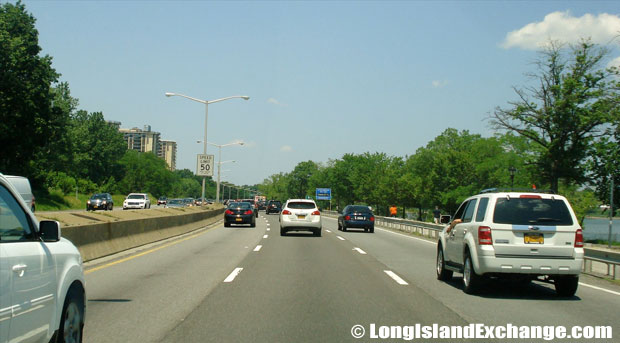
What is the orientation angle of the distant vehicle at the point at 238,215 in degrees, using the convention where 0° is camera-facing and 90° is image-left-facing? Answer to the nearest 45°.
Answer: approximately 180°

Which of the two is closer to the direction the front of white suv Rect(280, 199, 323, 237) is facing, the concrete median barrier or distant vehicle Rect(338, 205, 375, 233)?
the distant vehicle

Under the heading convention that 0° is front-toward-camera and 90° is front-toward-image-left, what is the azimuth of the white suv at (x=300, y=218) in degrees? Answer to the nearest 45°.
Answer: approximately 180°

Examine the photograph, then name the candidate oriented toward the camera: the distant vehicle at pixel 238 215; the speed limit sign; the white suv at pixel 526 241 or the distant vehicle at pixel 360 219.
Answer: the speed limit sign

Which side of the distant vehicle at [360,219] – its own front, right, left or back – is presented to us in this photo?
back

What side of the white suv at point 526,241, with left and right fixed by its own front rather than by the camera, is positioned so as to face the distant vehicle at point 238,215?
front

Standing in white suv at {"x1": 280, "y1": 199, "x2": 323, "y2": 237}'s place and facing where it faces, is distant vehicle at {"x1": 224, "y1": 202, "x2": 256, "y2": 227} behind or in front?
in front

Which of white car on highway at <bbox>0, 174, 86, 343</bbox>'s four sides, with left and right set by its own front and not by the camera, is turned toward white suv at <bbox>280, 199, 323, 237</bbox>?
front

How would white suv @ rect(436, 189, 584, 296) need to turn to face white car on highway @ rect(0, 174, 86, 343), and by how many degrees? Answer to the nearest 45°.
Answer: approximately 90° to its left

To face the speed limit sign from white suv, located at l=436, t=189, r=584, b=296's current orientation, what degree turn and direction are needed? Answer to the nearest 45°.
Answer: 0° — it already faces it

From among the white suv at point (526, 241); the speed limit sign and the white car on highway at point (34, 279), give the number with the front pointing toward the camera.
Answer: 1

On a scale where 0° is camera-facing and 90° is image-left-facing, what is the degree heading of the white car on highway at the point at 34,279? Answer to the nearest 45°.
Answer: approximately 225°
